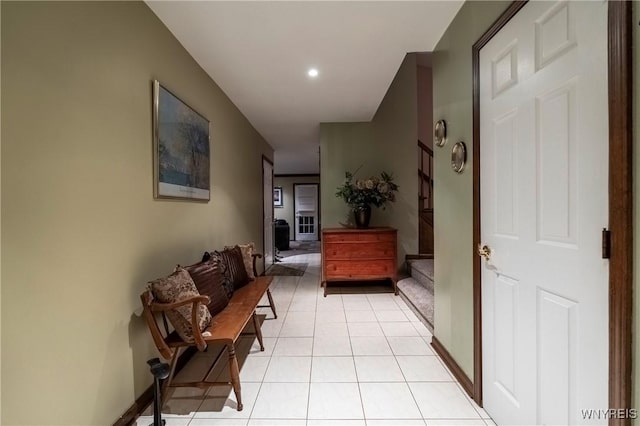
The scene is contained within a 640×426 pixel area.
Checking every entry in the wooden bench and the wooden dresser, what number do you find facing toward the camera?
1

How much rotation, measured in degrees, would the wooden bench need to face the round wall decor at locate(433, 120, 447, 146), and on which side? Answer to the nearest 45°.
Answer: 0° — it already faces it

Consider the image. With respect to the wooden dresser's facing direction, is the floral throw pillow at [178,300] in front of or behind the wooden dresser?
in front

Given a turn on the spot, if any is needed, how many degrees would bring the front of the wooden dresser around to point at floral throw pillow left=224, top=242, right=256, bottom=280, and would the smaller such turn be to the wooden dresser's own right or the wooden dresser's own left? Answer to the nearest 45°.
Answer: approximately 45° to the wooden dresser's own right

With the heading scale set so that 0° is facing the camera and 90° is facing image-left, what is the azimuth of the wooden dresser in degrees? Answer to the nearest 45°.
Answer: approximately 0°

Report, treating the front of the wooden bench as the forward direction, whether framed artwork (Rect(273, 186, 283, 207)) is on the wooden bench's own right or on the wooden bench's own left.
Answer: on the wooden bench's own left

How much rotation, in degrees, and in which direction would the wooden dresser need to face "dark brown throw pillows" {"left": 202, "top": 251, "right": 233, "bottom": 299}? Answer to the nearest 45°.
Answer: approximately 45° to its right

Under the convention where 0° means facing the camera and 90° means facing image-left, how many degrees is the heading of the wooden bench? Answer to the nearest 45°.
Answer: approximately 270°
